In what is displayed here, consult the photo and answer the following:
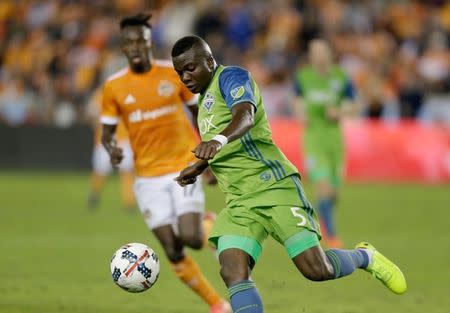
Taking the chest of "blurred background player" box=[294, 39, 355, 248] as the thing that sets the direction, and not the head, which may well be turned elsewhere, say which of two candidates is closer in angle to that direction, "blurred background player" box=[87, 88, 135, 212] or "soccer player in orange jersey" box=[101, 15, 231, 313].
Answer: the soccer player in orange jersey

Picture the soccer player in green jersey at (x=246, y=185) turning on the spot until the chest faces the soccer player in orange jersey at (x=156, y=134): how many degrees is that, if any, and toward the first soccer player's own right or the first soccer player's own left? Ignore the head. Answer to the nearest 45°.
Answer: approximately 90° to the first soccer player's own right

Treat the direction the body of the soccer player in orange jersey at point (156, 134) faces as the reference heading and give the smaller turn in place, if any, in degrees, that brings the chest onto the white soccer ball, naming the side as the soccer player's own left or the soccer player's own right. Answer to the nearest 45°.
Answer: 0° — they already face it

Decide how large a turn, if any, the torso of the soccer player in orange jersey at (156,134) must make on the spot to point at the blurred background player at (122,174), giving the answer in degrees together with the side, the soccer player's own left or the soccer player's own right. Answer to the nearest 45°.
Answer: approximately 180°

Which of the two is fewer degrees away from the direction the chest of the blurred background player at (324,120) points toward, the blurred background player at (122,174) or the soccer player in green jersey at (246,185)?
the soccer player in green jersey

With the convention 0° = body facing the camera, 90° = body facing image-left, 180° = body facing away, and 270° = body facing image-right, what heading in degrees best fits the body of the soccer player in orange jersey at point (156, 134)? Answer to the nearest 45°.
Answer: approximately 0°

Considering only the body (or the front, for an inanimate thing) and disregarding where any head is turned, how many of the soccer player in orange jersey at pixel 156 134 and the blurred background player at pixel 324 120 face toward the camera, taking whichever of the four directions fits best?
2

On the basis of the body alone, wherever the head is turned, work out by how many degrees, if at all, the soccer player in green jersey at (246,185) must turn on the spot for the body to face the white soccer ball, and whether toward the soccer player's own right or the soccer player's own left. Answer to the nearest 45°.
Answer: approximately 45° to the soccer player's own right

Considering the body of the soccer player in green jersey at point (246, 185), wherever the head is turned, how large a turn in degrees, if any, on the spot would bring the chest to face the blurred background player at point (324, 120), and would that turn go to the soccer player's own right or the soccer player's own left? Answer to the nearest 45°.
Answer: approximately 135° to the soccer player's own right
